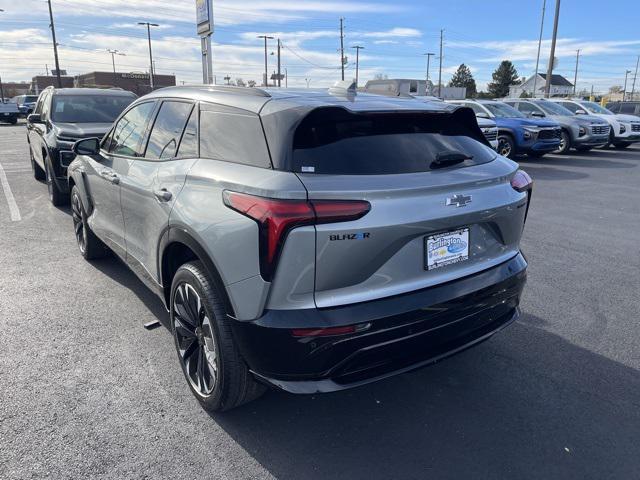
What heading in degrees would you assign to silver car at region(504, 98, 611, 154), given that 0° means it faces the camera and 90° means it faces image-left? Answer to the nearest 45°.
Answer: approximately 315°

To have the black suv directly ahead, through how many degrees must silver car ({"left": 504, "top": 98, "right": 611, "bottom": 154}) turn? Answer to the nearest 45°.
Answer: approximately 90° to its right

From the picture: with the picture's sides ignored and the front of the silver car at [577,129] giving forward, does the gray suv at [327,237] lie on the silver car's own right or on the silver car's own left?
on the silver car's own right

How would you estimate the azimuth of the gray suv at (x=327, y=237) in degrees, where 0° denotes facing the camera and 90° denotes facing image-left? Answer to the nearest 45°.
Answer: approximately 135°

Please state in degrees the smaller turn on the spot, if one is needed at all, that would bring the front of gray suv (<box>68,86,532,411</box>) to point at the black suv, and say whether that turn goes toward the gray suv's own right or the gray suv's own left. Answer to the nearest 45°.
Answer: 0° — it already faces it

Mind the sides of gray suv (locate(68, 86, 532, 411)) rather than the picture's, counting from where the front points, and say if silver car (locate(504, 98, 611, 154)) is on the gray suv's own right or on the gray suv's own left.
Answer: on the gray suv's own right

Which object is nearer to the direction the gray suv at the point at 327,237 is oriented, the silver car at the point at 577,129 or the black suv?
the black suv

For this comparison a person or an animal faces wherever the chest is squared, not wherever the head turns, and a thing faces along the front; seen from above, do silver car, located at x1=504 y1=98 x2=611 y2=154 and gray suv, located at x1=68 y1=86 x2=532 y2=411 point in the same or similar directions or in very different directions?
very different directions
